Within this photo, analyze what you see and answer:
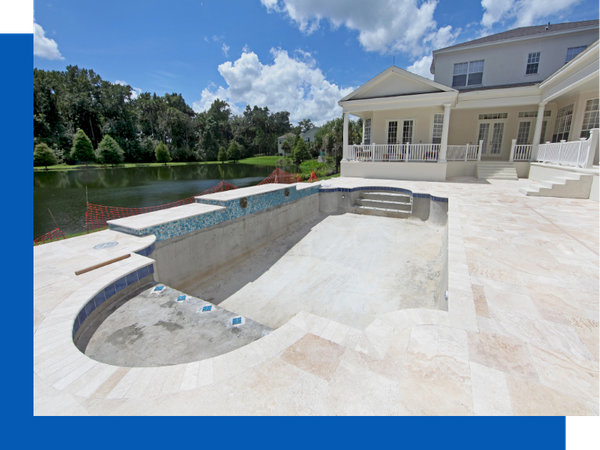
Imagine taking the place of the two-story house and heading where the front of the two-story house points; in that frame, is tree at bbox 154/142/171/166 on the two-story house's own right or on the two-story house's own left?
on the two-story house's own right

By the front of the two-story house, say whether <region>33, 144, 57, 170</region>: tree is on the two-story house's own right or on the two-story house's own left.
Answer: on the two-story house's own right

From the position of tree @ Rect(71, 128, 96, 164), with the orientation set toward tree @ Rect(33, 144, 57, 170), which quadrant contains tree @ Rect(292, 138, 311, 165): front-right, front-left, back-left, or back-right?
back-left

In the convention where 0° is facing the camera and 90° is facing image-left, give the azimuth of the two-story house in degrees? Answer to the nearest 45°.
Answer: approximately 0°
